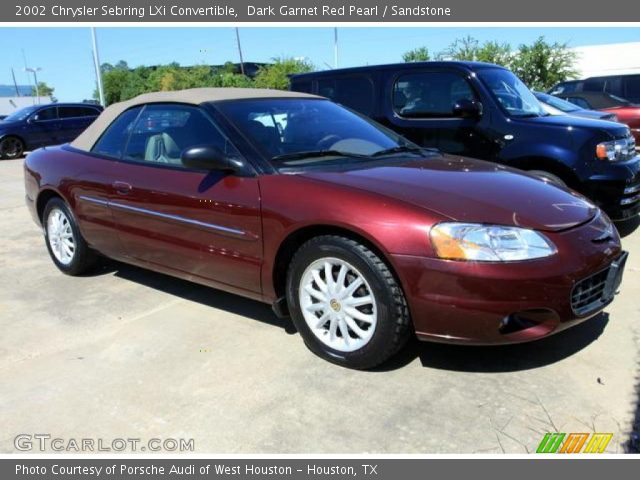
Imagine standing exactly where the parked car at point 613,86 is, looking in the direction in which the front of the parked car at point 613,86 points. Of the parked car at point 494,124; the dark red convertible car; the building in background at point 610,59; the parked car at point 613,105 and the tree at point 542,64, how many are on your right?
2

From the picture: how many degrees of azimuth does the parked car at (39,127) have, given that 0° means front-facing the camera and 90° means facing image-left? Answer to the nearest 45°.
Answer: approximately 45°

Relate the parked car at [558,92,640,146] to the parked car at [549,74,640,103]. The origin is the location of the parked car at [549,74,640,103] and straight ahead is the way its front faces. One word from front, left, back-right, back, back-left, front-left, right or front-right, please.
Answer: left

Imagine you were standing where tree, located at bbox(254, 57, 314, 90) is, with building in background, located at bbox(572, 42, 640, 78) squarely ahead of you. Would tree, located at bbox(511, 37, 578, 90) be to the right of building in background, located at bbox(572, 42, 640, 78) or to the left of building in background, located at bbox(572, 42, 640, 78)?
right

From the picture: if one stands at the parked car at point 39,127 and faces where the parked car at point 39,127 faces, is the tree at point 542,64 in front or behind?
behind

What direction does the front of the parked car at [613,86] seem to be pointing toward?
to the viewer's left

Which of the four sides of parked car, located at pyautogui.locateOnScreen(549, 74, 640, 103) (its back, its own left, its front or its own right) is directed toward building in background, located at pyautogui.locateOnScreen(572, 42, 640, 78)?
right

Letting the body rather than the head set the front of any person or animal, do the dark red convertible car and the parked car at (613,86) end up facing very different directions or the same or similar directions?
very different directions

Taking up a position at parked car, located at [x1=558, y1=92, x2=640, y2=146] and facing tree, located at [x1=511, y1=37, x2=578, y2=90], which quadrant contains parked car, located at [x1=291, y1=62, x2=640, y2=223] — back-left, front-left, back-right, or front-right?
back-left
